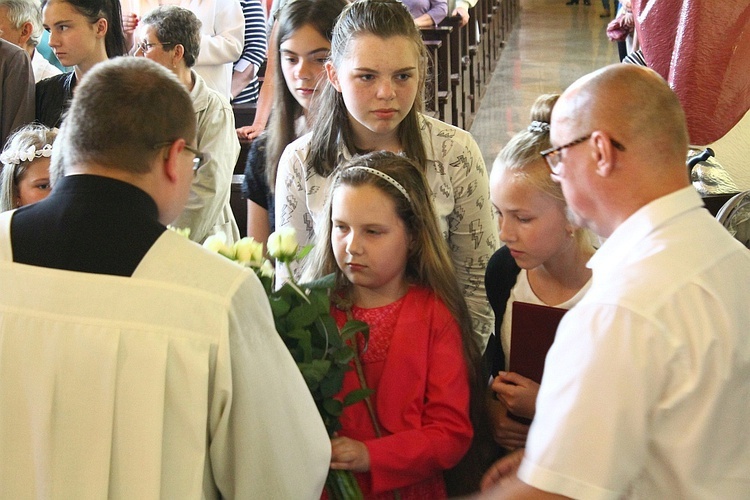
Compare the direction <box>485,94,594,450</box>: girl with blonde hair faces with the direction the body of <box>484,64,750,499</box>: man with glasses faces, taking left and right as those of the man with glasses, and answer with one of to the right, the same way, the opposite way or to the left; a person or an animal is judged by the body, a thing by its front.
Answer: to the left

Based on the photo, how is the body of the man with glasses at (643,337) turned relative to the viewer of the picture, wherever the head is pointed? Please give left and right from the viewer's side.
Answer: facing away from the viewer and to the left of the viewer

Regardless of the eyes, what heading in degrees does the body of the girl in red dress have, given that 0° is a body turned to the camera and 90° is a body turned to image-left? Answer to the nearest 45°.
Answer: approximately 45°

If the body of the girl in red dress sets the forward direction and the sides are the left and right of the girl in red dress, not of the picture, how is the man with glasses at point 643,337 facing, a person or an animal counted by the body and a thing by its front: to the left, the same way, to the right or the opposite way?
to the right

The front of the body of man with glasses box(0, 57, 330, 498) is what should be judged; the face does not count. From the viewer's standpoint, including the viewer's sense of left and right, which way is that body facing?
facing away from the viewer and to the right of the viewer

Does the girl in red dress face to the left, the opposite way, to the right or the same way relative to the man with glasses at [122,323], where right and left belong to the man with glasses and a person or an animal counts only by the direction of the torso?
the opposite way

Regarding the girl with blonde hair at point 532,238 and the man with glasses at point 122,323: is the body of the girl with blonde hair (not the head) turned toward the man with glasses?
yes

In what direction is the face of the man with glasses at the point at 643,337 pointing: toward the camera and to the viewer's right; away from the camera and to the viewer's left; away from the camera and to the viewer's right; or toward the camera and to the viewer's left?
away from the camera and to the viewer's left

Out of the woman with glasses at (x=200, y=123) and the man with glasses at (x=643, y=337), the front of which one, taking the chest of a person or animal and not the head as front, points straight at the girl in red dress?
the man with glasses at (x=643, y=337)

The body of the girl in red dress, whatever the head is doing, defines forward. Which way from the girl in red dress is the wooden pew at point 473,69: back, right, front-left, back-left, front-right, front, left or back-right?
back-right
